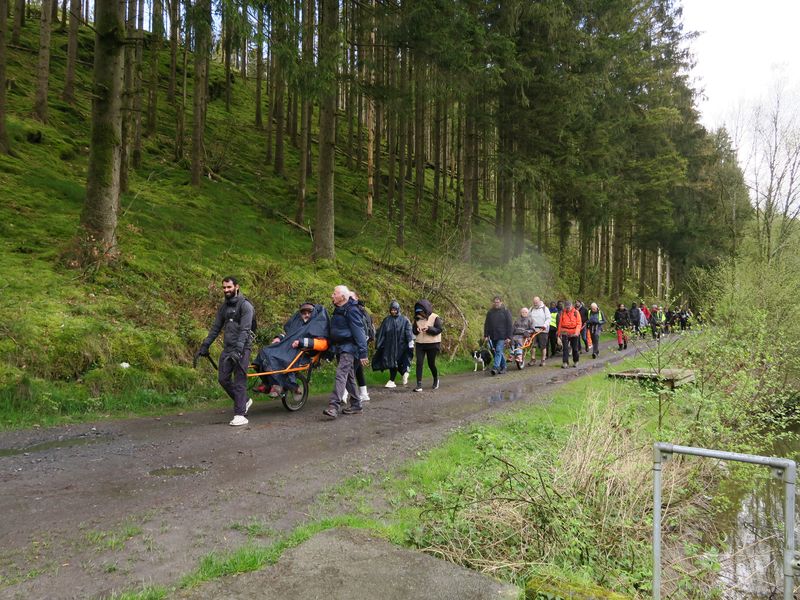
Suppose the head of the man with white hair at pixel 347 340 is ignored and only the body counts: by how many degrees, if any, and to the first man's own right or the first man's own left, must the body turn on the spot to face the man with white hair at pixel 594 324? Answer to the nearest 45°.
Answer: approximately 135° to the first man's own right

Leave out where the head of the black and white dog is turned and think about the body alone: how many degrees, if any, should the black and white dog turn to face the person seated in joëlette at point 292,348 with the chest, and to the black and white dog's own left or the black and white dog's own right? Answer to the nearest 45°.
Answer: approximately 45° to the black and white dog's own left

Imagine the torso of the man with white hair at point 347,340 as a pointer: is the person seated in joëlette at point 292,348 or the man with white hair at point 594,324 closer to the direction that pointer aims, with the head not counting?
the person seated in joëlette

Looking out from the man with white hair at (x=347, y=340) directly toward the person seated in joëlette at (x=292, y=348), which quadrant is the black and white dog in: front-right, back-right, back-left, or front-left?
back-right

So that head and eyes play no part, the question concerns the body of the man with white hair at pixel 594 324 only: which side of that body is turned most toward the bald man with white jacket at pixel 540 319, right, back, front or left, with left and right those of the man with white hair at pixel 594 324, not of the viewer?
front

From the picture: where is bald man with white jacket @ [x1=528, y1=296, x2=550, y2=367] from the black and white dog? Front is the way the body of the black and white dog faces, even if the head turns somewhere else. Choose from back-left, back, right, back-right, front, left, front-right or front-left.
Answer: back

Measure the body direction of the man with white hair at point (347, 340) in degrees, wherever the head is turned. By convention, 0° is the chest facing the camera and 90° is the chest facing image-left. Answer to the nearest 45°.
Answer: approximately 90°

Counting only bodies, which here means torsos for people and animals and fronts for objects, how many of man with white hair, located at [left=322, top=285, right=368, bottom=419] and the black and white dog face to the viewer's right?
0

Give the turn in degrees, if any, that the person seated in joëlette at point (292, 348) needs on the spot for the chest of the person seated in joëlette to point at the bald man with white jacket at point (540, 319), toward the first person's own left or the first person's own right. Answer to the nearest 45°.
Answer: approximately 180°

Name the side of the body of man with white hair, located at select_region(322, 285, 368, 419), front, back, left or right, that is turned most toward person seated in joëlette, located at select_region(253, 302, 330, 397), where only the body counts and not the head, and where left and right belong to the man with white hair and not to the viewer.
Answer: front

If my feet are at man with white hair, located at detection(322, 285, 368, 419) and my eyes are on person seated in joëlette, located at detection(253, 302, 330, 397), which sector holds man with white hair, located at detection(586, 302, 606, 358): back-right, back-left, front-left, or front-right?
back-right

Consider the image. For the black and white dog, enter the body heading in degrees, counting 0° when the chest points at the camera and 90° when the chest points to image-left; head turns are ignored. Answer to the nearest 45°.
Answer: approximately 45°
